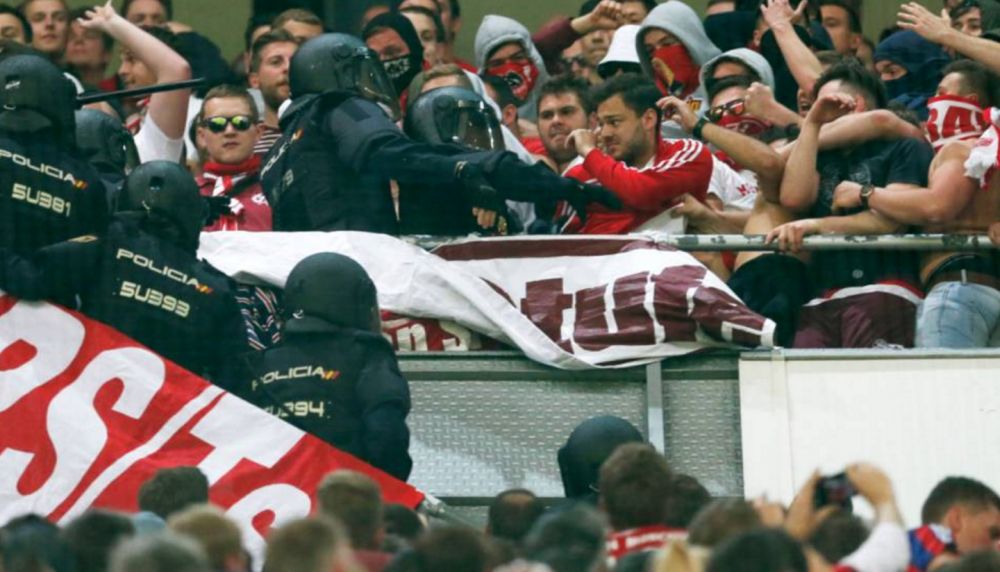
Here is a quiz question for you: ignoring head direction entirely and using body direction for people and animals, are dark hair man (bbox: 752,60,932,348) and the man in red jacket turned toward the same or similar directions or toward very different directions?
same or similar directions

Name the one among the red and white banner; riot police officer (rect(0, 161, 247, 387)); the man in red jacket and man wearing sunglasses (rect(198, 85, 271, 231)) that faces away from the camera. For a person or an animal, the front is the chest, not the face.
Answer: the riot police officer

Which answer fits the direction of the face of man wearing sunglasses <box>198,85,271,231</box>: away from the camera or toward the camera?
toward the camera

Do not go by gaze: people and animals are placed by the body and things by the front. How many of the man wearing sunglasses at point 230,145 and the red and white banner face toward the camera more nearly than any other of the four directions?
2

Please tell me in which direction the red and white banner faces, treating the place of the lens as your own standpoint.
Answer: facing the viewer

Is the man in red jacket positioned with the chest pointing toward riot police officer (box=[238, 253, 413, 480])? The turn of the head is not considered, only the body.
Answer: yes

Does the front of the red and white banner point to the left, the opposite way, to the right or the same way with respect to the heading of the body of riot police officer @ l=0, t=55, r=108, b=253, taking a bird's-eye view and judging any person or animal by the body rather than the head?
the opposite way

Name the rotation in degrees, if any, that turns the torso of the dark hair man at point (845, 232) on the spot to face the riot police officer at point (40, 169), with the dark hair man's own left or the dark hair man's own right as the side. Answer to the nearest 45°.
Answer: approximately 45° to the dark hair man's own right

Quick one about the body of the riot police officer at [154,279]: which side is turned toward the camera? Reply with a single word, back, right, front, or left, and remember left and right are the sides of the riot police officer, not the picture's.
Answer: back

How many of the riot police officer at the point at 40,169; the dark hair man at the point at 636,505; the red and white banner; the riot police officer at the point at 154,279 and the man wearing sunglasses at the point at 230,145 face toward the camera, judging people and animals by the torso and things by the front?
2

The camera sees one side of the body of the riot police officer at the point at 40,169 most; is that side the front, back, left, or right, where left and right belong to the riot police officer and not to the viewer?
back

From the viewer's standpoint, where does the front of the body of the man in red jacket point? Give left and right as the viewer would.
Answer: facing the viewer and to the left of the viewer

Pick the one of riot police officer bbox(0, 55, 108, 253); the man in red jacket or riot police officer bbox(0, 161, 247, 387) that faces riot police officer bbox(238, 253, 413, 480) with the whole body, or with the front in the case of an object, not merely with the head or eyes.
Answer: the man in red jacket

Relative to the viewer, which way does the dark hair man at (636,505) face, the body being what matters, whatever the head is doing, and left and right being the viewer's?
facing away from the viewer

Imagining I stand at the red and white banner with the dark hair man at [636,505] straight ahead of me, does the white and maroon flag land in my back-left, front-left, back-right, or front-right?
front-left
